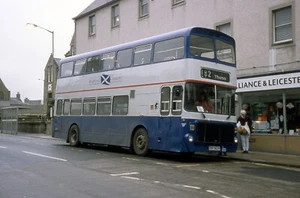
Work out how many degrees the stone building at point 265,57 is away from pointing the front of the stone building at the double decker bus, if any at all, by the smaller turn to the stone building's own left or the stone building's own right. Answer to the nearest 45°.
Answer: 0° — it already faces it

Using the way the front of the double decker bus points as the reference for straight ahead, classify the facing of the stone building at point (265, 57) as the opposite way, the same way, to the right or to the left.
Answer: to the right

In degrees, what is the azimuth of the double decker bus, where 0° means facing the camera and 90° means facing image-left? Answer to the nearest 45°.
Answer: approximately 315°

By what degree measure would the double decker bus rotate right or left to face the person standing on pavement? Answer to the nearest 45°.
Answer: approximately 90° to its left
